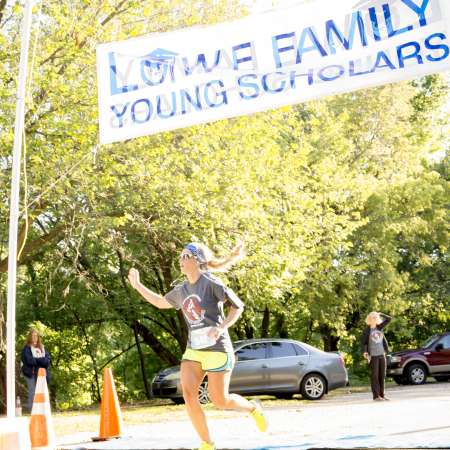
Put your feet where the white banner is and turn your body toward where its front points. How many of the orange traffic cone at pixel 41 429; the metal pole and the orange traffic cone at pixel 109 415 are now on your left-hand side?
0

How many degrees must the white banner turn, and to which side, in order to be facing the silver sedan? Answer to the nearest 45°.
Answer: approximately 180°

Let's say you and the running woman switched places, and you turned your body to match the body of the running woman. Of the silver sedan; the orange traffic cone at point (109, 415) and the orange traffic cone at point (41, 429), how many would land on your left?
0

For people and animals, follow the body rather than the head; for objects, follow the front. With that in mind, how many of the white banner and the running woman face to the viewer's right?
0

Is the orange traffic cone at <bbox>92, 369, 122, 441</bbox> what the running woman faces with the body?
no

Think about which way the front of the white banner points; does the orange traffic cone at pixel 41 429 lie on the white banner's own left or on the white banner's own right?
on the white banner's own right

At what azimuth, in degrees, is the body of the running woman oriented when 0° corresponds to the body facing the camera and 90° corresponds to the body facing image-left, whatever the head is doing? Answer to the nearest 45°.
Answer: approximately 45°

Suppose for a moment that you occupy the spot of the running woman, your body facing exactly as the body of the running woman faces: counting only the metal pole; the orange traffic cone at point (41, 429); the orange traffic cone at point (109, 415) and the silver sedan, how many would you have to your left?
0

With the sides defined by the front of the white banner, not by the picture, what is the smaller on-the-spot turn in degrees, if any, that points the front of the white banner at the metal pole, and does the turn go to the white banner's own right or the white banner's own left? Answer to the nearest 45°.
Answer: approximately 90° to the white banner's own right

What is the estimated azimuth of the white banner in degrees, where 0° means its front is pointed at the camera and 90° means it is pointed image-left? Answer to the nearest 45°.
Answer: approximately 0°

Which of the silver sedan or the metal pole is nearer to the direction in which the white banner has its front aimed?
the metal pole

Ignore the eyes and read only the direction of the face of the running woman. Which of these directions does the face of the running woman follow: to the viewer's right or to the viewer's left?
to the viewer's left
